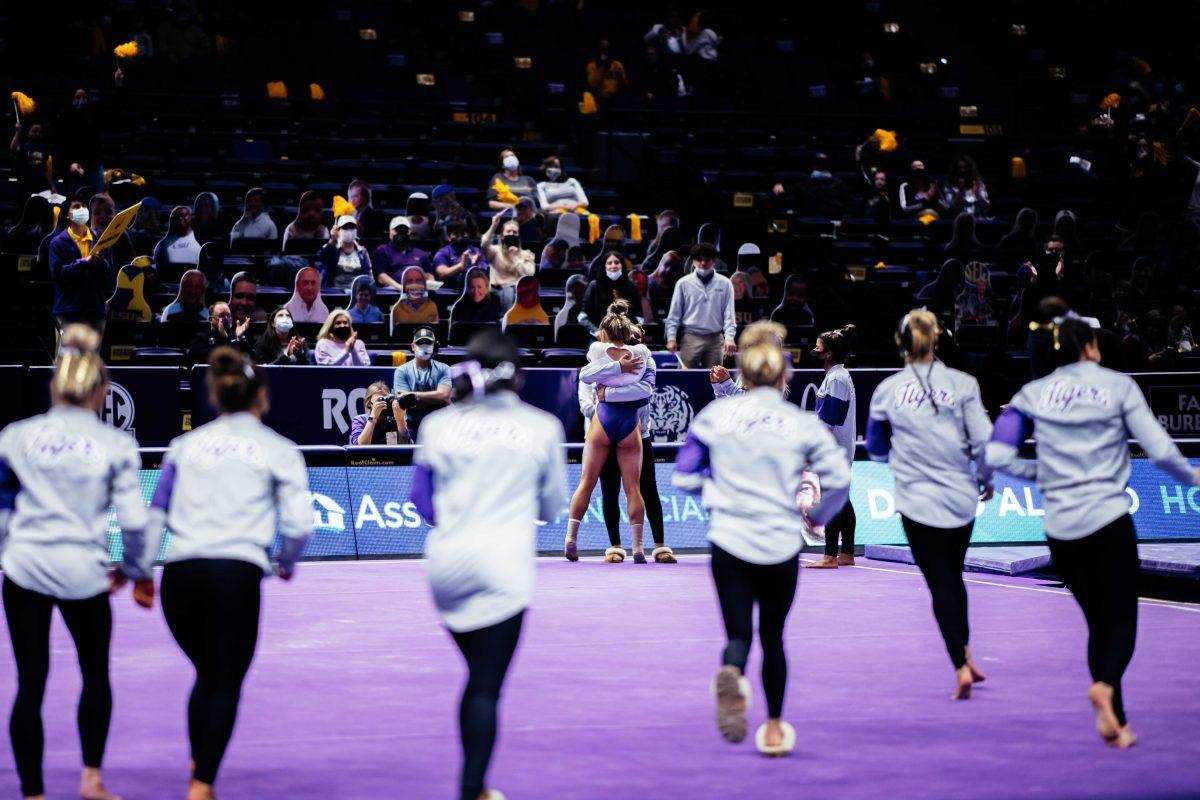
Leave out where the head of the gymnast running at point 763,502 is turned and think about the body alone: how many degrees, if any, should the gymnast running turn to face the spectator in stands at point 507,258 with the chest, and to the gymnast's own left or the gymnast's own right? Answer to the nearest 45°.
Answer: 0° — they already face them

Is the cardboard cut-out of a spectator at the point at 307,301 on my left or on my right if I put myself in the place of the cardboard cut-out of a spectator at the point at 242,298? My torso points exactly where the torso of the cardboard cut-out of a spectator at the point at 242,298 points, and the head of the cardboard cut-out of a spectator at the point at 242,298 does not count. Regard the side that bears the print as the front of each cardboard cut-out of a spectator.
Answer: on my left

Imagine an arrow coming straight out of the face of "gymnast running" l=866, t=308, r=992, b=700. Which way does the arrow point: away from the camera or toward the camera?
away from the camera

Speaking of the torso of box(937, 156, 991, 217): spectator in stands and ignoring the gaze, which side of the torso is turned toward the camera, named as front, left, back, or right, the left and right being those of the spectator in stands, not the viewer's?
front

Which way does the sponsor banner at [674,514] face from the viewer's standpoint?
toward the camera

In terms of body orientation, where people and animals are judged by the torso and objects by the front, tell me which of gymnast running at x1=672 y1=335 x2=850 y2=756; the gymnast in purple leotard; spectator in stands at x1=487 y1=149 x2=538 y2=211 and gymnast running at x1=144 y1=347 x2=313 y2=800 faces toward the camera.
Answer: the spectator in stands

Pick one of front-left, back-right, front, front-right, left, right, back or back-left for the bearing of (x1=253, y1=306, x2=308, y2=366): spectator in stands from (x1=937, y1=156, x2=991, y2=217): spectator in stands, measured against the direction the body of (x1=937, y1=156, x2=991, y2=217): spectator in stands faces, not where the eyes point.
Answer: front-right
